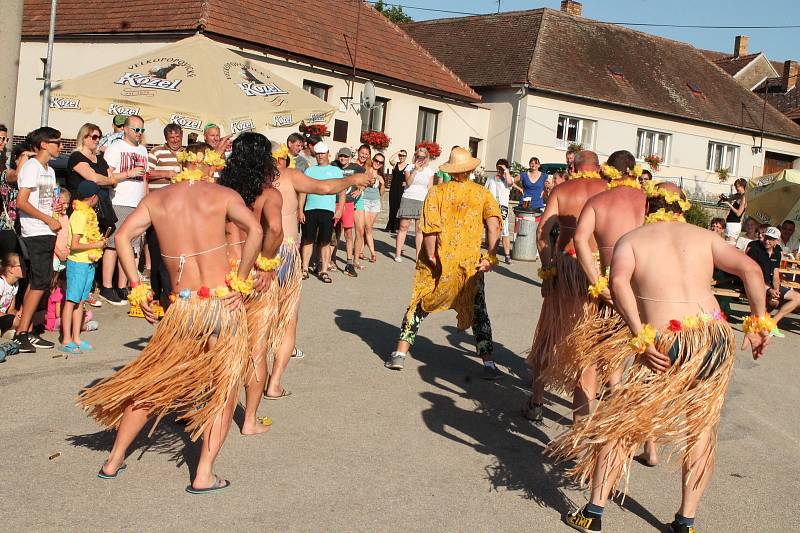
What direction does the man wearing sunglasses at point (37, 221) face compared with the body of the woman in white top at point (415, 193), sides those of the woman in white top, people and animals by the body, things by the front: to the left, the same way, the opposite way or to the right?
to the left

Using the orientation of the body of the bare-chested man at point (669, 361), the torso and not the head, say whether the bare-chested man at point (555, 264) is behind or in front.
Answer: in front

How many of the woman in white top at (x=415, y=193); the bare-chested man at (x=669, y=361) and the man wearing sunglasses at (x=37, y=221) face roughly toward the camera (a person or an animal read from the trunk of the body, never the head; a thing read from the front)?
1

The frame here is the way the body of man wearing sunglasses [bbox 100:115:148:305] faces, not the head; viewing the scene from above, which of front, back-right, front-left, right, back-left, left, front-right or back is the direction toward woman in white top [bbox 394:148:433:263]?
left

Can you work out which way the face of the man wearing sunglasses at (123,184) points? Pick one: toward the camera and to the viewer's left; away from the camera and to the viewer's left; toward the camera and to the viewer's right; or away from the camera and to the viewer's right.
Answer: toward the camera and to the viewer's right

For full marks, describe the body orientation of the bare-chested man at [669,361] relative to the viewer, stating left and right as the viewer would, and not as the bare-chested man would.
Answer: facing away from the viewer

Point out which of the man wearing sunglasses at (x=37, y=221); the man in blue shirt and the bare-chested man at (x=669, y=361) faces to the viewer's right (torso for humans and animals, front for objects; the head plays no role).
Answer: the man wearing sunglasses

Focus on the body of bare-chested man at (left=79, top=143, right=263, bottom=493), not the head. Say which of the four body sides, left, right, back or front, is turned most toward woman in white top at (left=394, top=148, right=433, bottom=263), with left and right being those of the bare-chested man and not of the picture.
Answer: front

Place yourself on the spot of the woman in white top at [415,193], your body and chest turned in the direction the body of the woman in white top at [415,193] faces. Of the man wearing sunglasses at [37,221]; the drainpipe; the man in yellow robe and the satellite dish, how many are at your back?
2

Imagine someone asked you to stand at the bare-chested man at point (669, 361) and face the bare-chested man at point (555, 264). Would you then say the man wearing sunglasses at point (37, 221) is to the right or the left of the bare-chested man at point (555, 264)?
left

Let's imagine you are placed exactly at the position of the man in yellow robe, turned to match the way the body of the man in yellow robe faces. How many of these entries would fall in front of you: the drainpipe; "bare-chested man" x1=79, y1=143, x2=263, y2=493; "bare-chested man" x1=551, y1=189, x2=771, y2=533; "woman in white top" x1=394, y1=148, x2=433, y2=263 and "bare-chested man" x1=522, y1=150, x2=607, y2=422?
2

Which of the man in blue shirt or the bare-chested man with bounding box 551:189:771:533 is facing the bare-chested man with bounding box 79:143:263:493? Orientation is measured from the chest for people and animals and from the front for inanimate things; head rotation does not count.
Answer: the man in blue shirt

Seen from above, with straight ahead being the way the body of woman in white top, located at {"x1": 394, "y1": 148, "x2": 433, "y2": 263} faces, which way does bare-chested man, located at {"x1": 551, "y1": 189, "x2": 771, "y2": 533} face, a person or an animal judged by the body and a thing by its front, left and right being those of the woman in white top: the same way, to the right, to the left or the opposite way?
the opposite way

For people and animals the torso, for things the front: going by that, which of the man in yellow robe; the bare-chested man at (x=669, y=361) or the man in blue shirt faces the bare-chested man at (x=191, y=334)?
the man in blue shirt

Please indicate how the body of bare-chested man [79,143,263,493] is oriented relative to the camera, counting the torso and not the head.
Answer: away from the camera
